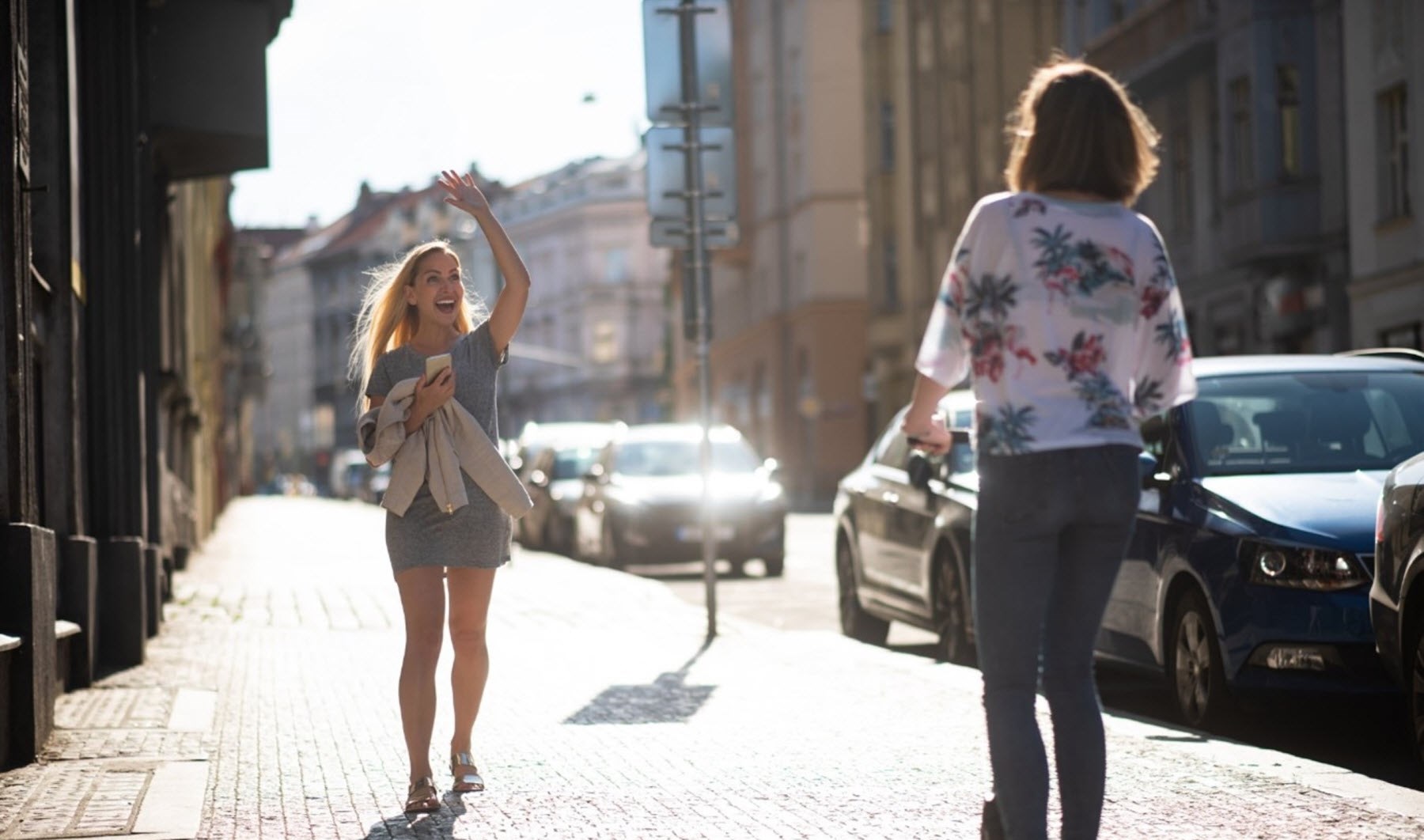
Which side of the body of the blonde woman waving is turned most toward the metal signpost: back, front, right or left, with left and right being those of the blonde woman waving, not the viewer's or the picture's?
back

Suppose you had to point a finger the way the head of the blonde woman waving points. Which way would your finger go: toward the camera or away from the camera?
toward the camera

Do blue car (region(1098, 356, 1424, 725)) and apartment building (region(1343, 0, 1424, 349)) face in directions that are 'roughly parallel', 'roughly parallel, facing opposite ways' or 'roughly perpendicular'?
roughly perpendicular

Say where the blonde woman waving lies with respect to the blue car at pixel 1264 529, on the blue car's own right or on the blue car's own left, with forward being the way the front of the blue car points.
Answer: on the blue car's own right

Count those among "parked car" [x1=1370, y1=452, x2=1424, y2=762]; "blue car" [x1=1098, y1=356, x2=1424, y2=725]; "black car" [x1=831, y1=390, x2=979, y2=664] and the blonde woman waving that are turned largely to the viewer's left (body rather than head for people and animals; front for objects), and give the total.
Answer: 0

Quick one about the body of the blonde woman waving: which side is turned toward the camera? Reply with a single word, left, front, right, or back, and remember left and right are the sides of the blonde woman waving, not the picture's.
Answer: front

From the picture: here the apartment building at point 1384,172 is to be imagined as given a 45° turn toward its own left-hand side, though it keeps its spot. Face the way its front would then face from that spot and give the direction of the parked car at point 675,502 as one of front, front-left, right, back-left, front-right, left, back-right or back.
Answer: front-right

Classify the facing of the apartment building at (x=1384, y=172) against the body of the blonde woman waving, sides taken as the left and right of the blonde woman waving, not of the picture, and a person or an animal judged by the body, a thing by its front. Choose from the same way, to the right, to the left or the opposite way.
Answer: to the right

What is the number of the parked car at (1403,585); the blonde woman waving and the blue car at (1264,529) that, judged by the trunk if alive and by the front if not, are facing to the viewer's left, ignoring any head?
0

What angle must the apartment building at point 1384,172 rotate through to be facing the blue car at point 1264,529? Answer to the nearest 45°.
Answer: approximately 45° to its left

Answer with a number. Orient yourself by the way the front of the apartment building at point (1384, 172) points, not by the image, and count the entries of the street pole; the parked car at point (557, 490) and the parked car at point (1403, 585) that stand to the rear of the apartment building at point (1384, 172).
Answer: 0

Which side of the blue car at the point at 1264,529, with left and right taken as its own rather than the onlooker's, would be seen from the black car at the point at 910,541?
back

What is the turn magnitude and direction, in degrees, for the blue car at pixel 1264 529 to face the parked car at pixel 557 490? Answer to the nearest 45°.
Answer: approximately 180°

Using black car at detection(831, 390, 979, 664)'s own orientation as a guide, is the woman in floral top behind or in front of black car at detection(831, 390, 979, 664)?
in front
